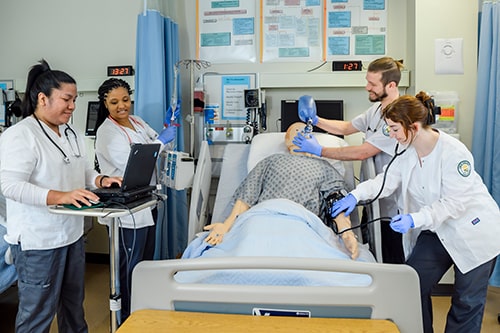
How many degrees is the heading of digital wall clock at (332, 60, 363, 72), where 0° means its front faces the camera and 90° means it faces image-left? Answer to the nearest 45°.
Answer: approximately 0°

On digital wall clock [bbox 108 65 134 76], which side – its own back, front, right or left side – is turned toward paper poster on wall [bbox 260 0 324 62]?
left

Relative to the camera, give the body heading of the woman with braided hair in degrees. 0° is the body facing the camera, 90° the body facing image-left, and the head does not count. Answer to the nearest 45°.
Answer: approximately 315°

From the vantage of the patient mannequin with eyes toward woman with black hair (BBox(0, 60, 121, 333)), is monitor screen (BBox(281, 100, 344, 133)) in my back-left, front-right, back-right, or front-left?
back-right

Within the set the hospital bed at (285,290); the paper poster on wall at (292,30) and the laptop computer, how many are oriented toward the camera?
2

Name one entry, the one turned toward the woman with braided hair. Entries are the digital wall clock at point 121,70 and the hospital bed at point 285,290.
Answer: the digital wall clock

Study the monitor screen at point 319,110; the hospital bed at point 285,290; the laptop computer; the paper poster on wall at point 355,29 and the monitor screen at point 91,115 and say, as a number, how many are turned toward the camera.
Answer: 4

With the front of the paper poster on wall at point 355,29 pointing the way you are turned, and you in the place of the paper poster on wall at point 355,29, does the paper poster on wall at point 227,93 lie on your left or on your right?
on your right

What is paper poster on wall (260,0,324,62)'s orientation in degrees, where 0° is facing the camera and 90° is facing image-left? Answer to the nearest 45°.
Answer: approximately 0°
